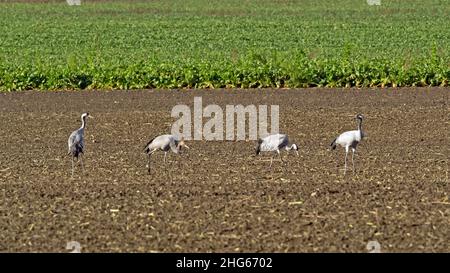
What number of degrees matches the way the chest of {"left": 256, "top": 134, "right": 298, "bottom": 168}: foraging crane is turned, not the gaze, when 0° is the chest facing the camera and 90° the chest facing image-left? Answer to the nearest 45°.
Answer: approximately 270°
